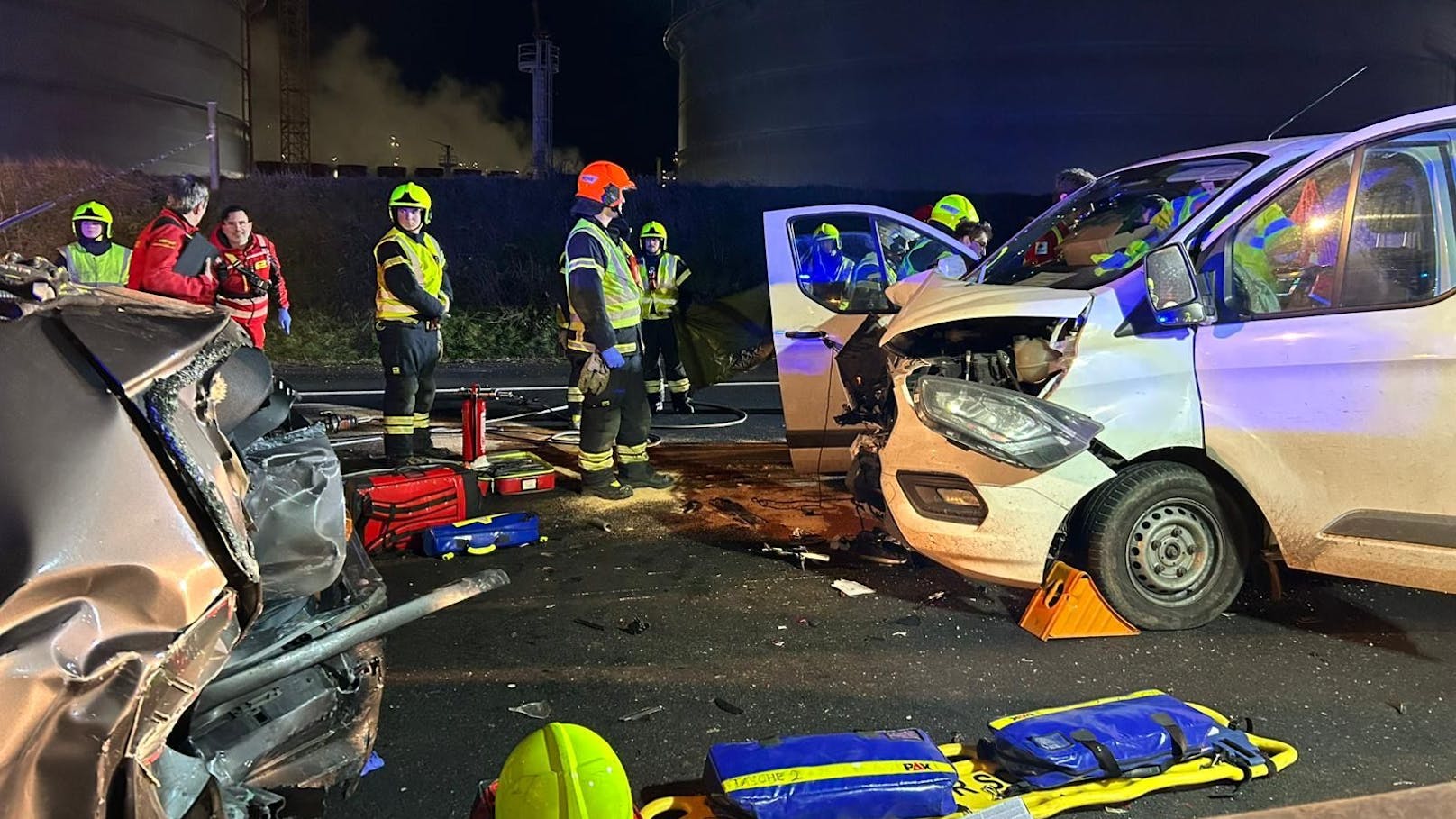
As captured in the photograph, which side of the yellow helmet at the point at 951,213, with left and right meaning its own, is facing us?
right

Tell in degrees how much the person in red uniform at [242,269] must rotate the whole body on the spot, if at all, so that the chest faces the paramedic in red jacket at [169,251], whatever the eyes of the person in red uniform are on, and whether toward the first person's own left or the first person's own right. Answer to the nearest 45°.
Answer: approximately 45° to the first person's own right

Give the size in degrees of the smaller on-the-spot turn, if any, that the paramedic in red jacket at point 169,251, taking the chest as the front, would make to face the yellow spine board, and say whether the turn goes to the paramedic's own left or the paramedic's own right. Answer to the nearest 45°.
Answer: approximately 135° to the paramedic's own right

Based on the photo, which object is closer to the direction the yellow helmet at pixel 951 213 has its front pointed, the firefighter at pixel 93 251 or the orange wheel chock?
the orange wheel chock
